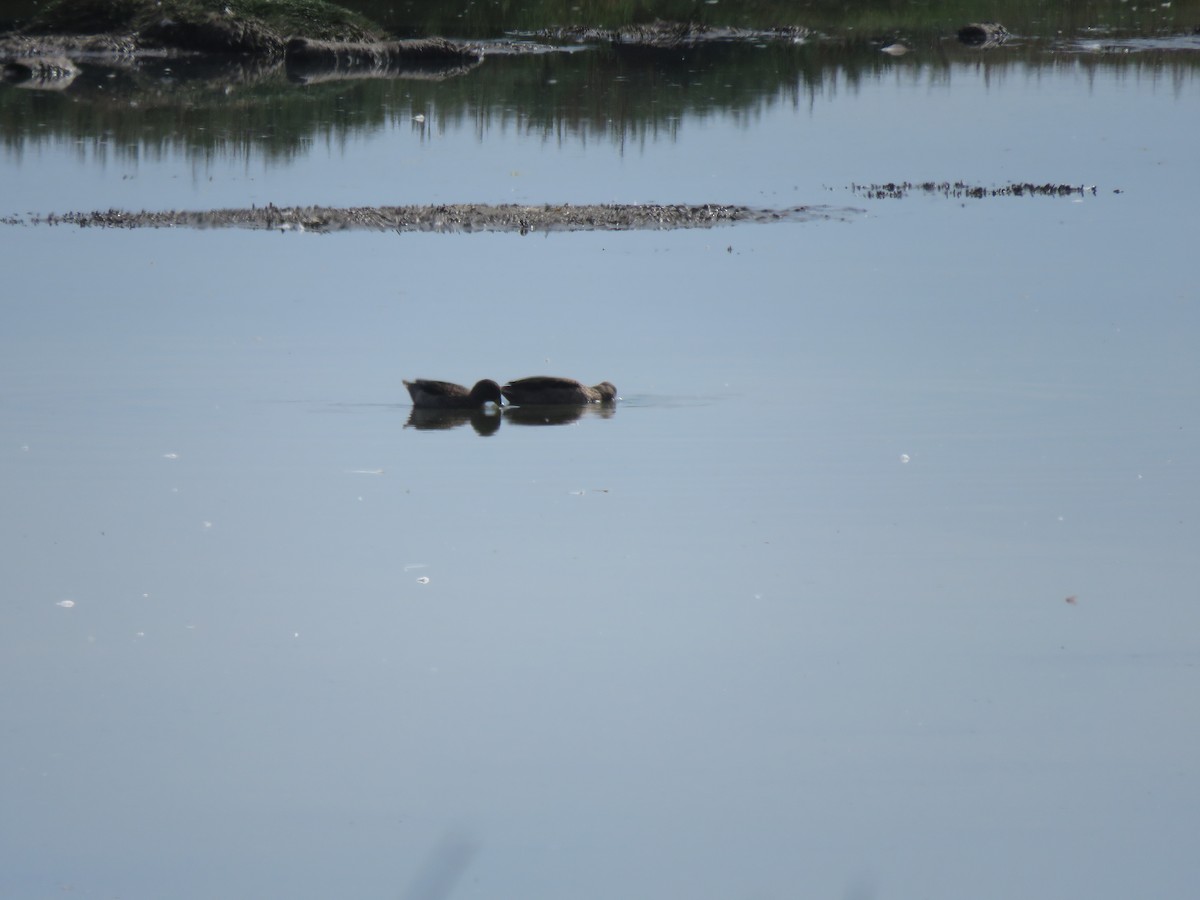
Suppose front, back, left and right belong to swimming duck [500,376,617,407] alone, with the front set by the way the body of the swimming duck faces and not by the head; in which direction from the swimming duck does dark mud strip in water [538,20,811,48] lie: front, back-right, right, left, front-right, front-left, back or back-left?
left

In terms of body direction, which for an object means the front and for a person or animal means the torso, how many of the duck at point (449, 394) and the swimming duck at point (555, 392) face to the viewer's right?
2

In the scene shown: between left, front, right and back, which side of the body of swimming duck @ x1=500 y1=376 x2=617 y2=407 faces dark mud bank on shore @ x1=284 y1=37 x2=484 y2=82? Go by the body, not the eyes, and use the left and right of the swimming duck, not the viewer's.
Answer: left

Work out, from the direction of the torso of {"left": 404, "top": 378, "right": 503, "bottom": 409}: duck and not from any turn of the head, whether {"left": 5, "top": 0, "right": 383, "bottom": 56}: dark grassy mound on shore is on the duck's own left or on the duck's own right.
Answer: on the duck's own left

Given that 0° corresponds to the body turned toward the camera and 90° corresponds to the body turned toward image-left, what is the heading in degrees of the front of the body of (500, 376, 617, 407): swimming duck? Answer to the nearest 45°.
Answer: approximately 270°

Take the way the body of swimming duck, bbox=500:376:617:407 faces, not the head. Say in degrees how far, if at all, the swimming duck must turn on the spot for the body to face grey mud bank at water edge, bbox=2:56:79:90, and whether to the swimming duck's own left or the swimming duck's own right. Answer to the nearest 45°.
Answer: approximately 90° to the swimming duck's own left

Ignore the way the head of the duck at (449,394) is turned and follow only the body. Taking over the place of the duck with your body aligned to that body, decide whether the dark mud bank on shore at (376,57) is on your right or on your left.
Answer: on your left

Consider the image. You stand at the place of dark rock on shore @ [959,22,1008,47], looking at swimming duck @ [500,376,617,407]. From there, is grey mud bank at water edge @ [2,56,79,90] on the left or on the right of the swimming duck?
right

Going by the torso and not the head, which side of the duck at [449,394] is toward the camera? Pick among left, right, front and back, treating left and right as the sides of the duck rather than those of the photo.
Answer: right

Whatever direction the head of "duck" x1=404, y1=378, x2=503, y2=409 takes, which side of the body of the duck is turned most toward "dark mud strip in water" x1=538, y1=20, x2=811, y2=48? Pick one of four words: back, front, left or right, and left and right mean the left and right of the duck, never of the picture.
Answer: left
